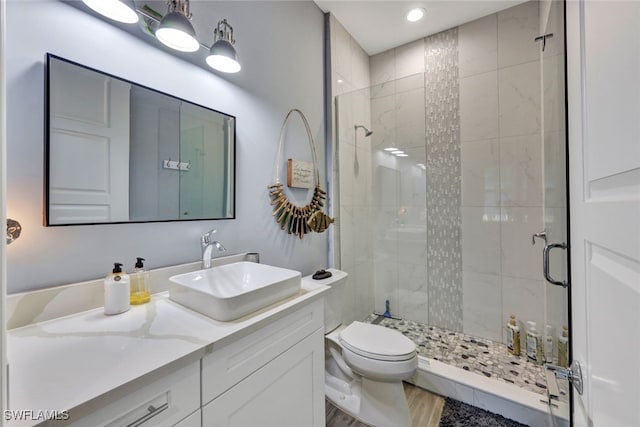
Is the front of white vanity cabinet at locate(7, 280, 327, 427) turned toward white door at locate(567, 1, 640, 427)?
yes

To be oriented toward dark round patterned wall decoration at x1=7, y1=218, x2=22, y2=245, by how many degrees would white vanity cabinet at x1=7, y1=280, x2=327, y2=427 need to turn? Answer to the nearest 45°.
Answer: approximately 180°

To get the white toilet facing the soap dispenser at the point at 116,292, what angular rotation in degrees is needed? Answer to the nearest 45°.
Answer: approximately 90° to its right

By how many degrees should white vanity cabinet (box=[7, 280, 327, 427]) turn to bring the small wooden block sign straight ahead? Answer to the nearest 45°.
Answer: approximately 90° to its left

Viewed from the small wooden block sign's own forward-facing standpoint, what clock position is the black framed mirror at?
The black framed mirror is roughly at 3 o'clock from the small wooden block sign.

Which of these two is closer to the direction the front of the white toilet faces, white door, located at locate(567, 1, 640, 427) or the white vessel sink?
the white door

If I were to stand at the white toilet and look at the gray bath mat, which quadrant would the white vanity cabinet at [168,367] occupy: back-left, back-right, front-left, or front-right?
back-right

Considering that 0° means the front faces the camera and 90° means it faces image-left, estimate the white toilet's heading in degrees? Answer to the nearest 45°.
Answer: approximately 315°

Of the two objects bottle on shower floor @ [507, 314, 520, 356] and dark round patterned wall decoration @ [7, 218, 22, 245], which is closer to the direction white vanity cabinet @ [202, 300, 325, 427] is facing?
the bottle on shower floor

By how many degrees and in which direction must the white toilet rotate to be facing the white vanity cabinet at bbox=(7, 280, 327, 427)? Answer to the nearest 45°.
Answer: approximately 90° to its right

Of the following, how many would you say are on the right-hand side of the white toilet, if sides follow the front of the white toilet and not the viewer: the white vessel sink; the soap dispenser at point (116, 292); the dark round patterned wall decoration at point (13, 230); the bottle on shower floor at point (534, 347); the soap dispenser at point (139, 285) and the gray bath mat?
4

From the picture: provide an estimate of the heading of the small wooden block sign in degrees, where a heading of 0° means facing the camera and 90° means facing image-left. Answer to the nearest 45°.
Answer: approximately 315°
